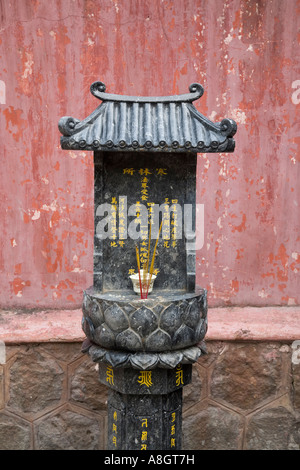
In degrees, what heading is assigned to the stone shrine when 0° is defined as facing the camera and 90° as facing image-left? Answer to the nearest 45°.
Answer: approximately 0°
